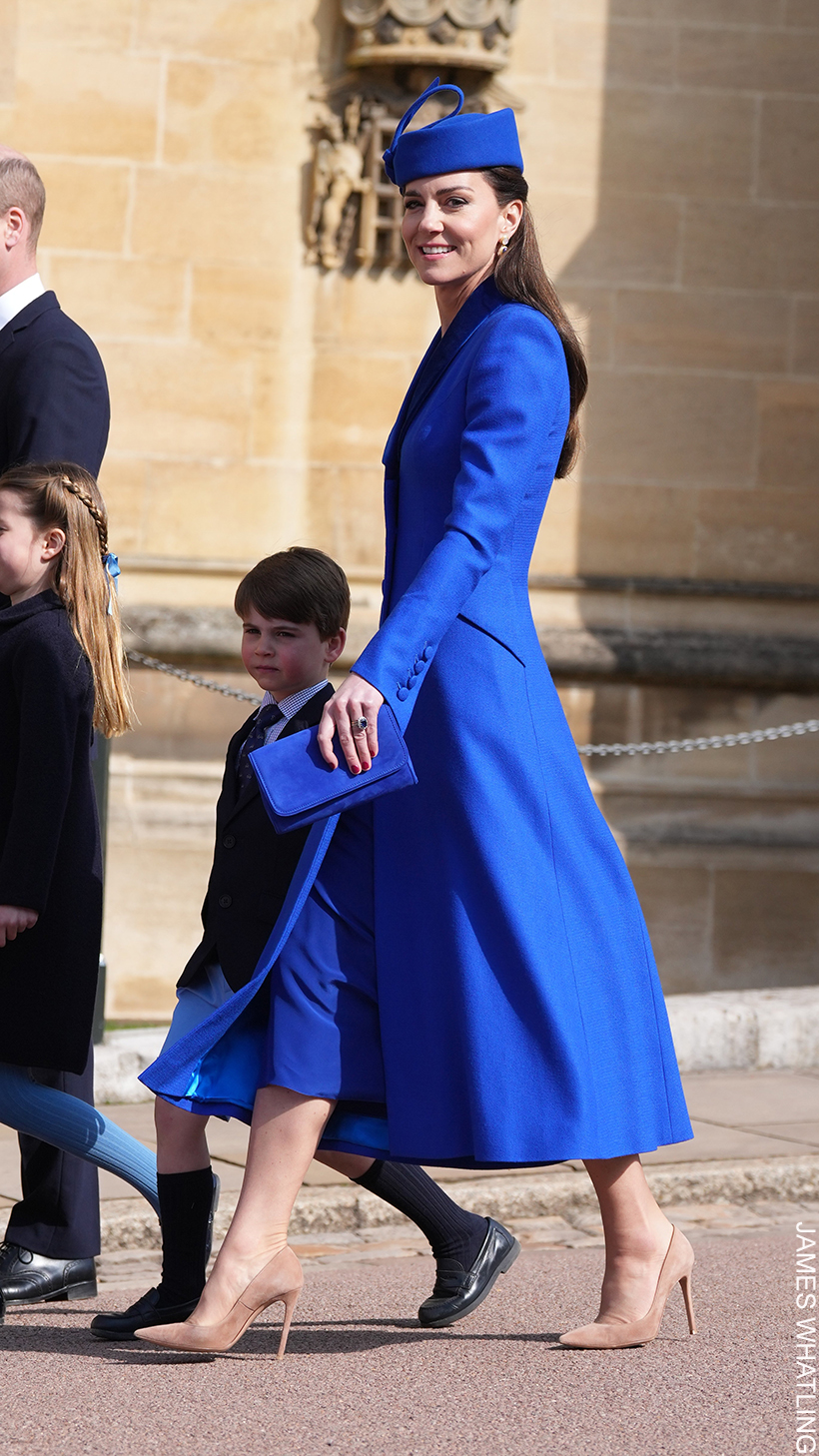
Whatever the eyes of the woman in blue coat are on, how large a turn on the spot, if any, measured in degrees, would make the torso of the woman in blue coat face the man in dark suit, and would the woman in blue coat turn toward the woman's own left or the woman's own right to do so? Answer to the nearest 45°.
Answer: approximately 45° to the woman's own right

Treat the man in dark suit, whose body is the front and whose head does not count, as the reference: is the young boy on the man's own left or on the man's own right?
on the man's own left

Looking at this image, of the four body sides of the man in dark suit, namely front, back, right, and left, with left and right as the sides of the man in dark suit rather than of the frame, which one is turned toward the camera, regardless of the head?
left

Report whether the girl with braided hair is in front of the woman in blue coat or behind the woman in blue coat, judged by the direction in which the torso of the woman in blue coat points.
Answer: in front

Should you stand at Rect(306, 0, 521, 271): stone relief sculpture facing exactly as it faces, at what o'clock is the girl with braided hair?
The girl with braided hair is roughly at 12 o'clock from the stone relief sculpture.

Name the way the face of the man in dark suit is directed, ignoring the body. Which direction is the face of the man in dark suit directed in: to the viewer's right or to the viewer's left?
to the viewer's left

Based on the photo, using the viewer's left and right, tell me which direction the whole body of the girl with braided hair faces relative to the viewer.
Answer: facing to the left of the viewer
